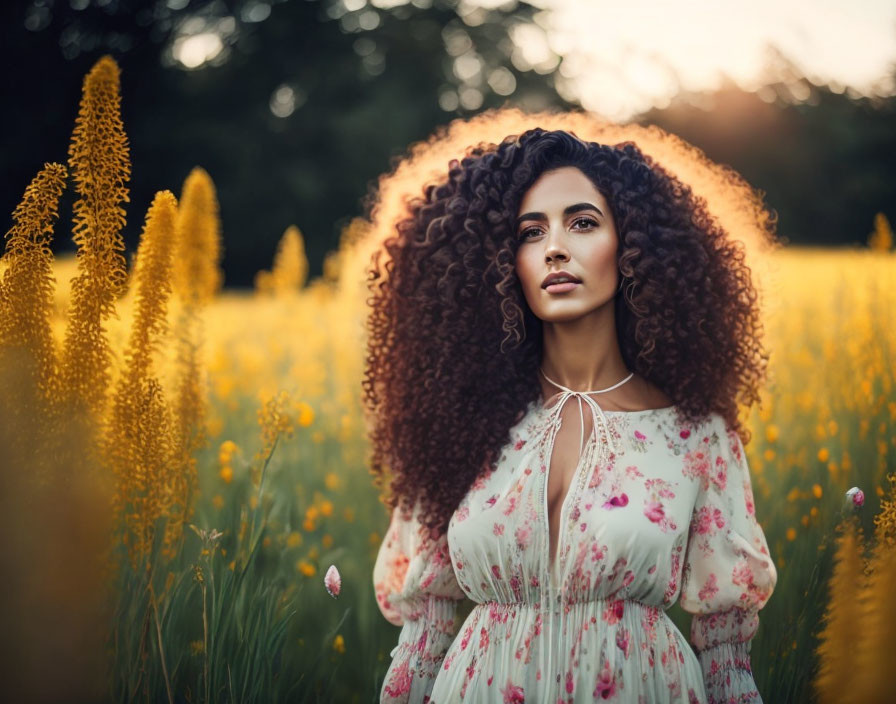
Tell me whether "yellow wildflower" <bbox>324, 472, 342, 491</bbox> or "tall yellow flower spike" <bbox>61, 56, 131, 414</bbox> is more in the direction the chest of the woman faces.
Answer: the tall yellow flower spike

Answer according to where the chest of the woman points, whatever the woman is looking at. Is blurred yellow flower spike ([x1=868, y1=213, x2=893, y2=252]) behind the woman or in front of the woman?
behind

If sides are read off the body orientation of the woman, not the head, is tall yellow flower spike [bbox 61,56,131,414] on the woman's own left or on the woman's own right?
on the woman's own right

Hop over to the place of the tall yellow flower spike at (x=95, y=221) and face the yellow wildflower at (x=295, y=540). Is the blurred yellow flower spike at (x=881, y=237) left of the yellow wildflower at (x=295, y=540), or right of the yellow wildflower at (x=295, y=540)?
right

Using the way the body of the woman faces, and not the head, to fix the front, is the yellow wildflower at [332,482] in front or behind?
behind

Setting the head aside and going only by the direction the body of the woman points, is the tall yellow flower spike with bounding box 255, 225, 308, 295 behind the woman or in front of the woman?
behind

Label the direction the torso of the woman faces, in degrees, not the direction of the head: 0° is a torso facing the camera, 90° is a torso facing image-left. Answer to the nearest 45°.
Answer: approximately 0°
